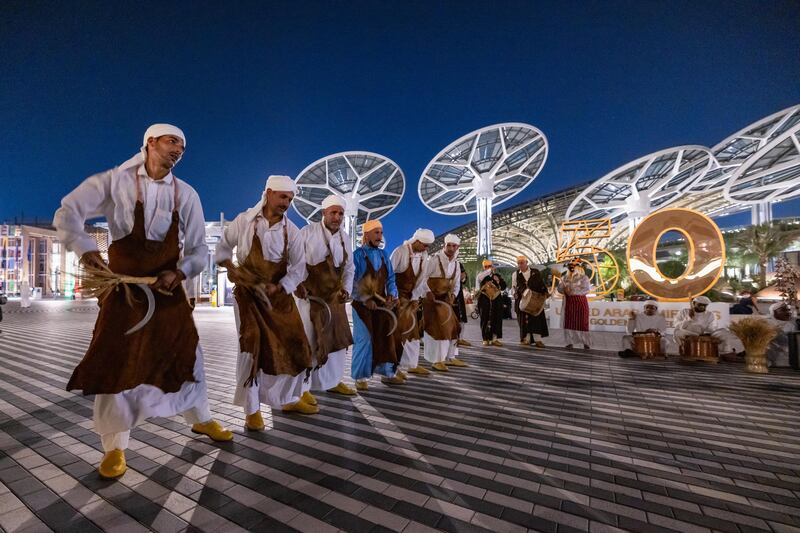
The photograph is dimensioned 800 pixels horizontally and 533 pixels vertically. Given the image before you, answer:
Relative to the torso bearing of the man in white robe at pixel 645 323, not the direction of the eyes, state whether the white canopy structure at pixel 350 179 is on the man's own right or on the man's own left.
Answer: on the man's own right

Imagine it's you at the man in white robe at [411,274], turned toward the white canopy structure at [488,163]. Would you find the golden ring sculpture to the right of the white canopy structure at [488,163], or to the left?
right

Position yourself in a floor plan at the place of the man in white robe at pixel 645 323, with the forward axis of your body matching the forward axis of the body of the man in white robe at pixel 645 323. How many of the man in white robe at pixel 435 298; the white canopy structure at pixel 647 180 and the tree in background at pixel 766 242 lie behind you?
2
